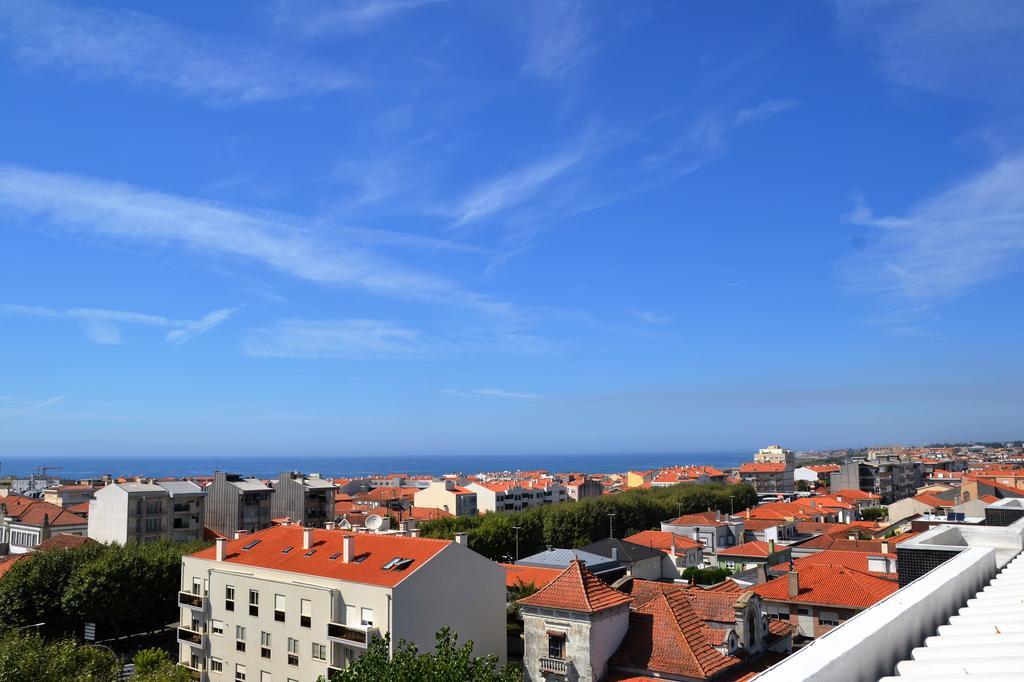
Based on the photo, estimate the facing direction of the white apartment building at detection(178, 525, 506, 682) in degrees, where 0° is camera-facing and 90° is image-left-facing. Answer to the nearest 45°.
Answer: approximately 45°

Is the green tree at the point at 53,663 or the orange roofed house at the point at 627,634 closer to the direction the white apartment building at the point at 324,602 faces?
the green tree

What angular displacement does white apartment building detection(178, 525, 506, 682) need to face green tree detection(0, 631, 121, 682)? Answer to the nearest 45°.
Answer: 0° — it already faces it

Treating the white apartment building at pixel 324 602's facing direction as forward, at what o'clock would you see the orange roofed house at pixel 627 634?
The orange roofed house is roughly at 9 o'clock from the white apartment building.
